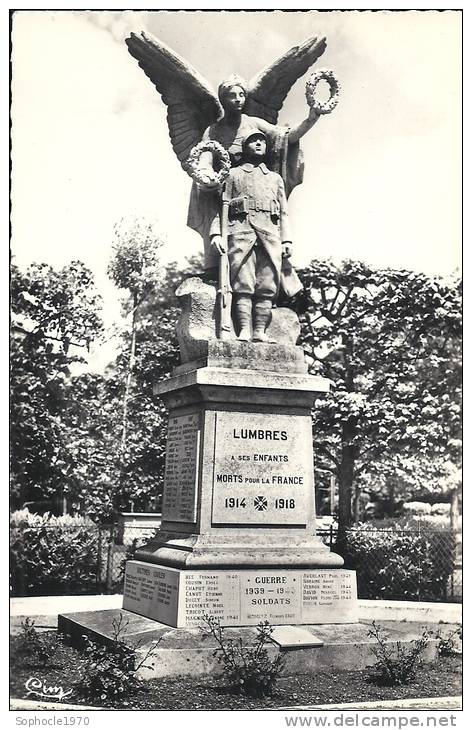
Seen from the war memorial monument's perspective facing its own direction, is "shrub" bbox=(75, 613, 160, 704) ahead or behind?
ahead

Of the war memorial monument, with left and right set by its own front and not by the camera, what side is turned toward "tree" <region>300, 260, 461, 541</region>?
back

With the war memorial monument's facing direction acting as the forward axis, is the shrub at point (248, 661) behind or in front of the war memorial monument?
in front

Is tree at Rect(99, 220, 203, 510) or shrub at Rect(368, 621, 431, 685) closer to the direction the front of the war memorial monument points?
the shrub

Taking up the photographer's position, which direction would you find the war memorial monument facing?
facing the viewer

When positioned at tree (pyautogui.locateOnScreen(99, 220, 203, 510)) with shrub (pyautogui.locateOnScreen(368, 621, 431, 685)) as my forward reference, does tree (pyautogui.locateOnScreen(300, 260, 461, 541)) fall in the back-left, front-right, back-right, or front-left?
front-left
